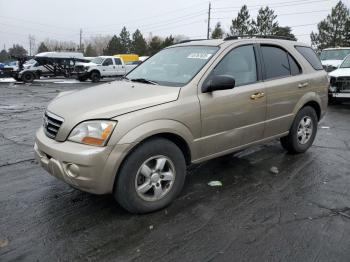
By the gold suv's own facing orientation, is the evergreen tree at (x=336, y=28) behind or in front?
behind

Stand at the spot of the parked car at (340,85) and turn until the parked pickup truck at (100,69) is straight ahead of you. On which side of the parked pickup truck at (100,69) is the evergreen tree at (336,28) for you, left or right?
right

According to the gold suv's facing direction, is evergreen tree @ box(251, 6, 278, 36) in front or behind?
behind

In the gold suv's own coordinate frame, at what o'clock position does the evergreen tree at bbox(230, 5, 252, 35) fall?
The evergreen tree is roughly at 5 o'clock from the gold suv.

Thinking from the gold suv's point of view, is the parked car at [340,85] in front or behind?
behind

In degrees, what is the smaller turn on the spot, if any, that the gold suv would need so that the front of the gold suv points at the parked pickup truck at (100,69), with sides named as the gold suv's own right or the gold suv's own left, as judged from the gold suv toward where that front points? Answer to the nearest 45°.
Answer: approximately 135° to the gold suv's own right
